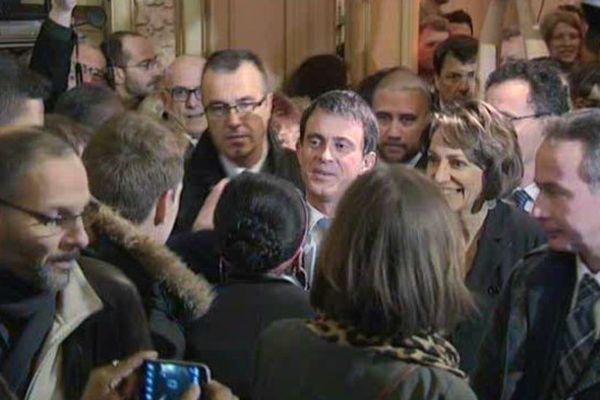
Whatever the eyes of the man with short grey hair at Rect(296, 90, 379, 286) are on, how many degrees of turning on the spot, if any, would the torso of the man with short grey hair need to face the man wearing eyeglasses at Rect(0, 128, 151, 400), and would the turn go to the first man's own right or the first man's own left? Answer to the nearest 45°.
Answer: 0° — they already face them

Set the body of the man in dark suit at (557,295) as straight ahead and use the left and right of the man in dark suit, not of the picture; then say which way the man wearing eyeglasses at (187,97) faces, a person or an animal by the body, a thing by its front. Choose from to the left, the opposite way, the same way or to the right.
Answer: to the left

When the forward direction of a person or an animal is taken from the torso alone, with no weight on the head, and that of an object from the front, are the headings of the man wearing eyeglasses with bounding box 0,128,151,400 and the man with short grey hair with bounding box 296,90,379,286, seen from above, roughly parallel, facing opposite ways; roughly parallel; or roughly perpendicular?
roughly perpendicular

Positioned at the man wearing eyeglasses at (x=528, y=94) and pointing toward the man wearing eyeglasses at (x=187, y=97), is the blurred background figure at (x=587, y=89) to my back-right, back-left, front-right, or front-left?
back-right

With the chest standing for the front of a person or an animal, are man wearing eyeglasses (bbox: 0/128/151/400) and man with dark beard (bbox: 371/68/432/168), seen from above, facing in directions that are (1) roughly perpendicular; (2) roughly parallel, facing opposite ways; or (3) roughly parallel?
roughly perpendicular

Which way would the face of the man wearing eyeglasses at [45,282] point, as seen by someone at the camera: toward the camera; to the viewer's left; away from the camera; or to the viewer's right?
to the viewer's right
